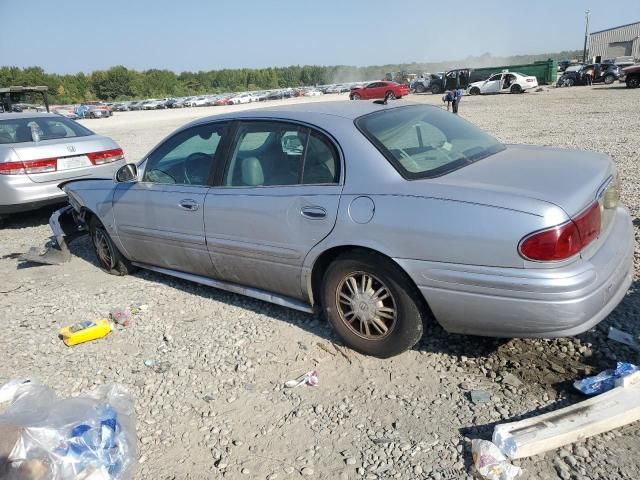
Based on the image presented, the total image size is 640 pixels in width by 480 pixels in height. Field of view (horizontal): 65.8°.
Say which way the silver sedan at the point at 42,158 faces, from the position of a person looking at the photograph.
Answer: facing away from the viewer and to the left of the viewer

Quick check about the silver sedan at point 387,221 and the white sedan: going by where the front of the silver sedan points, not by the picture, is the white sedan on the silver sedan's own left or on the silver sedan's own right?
on the silver sedan's own right

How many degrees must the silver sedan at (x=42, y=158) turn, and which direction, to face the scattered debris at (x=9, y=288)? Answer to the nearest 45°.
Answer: approximately 135° to its left

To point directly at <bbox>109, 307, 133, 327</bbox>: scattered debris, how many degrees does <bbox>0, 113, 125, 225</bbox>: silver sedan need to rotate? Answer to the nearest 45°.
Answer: approximately 135° to its left

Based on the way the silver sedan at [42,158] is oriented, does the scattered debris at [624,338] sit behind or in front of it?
behind

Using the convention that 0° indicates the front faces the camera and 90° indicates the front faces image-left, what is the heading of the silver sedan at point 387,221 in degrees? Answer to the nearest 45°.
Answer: approximately 135°

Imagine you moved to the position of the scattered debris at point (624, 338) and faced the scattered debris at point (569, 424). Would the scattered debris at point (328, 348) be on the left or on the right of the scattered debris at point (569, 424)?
right

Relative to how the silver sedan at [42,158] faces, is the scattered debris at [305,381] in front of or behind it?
behind
